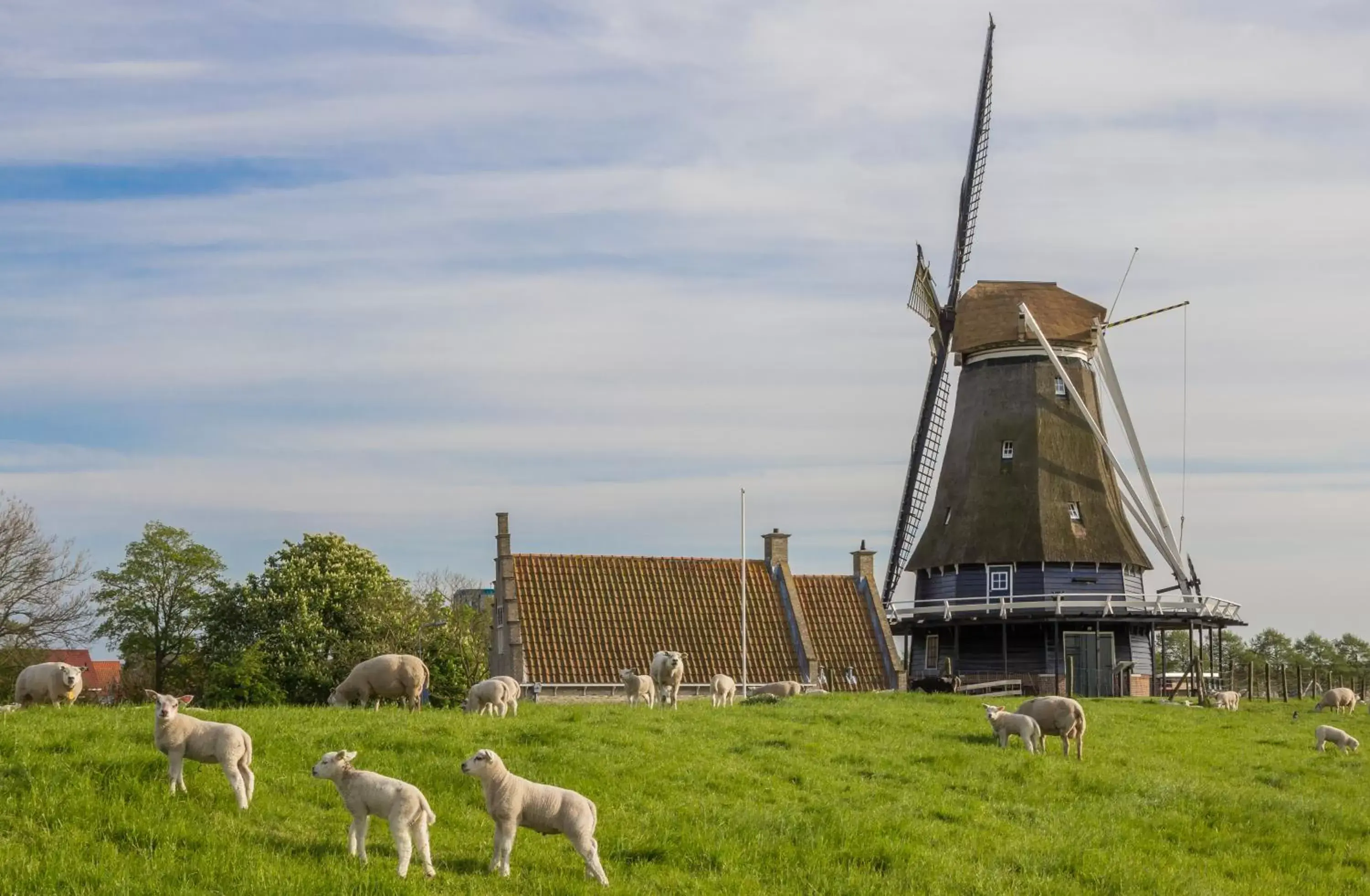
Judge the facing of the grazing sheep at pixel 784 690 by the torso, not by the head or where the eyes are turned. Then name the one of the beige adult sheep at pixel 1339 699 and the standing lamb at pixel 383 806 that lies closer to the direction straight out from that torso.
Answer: the standing lamb

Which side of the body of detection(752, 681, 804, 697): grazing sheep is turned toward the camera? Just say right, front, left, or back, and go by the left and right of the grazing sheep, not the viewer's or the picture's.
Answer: left

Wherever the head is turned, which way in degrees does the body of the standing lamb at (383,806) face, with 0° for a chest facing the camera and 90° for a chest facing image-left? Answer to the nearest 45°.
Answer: approximately 135°

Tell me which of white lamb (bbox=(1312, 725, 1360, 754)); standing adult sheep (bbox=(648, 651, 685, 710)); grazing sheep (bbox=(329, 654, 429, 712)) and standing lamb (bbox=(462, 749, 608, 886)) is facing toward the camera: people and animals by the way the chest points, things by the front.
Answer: standing adult sheep (bbox=(648, 651, 685, 710))

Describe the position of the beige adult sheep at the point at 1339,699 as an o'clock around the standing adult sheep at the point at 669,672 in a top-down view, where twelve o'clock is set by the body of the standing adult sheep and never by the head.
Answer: The beige adult sheep is roughly at 8 o'clock from the standing adult sheep.

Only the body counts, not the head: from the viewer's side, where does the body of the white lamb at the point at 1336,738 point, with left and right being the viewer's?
facing to the right of the viewer

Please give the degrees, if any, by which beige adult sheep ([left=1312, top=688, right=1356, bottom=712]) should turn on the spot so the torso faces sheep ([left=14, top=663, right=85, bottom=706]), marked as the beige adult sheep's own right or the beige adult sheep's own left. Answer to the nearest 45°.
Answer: approximately 45° to the beige adult sheep's own left

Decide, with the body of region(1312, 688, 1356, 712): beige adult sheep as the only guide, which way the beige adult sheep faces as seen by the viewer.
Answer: to the viewer's left

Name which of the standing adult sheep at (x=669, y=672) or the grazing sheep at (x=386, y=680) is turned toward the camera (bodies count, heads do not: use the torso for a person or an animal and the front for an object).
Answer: the standing adult sheep

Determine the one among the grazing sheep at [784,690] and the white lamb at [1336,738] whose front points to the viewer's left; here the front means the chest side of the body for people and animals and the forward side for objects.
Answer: the grazing sheep

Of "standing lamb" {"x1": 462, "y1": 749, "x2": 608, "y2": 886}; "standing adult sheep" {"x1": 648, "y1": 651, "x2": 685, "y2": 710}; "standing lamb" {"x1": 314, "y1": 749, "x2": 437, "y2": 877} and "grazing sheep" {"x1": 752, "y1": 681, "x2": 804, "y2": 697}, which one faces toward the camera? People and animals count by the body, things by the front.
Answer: "standing adult sheep" {"x1": 648, "y1": 651, "x2": 685, "y2": 710}

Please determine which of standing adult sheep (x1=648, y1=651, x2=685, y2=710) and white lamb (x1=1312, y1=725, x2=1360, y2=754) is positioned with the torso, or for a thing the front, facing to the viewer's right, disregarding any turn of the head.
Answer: the white lamb

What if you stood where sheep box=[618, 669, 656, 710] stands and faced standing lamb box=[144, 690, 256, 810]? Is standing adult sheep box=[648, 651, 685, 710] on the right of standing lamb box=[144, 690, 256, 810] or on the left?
left
